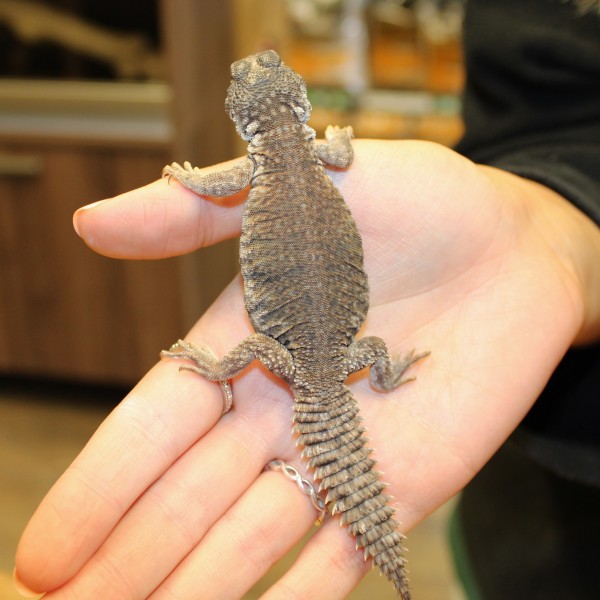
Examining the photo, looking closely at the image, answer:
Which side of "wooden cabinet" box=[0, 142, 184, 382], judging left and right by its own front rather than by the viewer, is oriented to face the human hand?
front

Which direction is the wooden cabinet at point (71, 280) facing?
toward the camera
